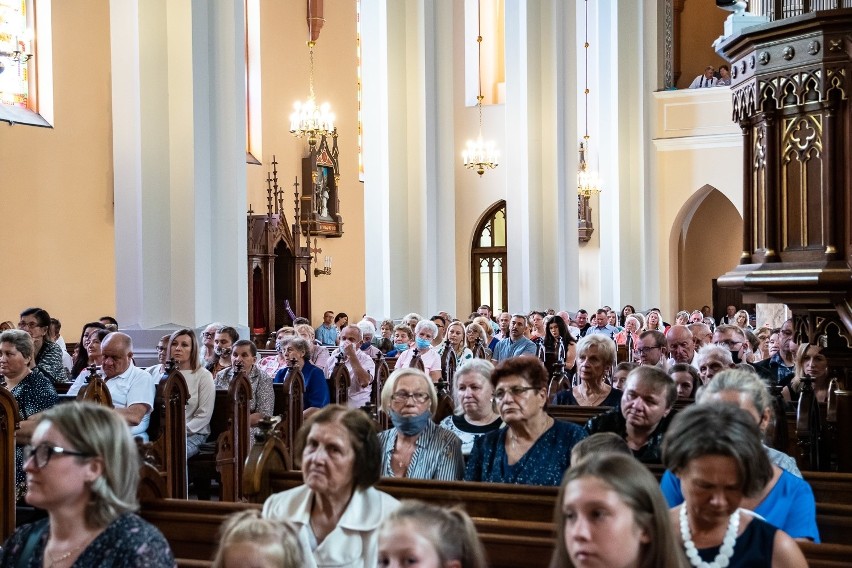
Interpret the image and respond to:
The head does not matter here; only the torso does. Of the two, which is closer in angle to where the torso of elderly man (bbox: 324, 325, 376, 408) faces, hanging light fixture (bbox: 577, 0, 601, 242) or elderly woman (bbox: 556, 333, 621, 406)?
the elderly woman

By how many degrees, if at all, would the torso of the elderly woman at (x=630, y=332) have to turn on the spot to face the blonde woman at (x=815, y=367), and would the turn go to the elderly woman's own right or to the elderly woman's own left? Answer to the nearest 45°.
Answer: approximately 45° to the elderly woman's own left

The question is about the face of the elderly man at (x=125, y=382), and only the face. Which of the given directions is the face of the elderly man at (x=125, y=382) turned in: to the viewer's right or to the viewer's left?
to the viewer's left

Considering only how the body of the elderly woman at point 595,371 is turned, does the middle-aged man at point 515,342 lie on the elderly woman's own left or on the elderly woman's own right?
on the elderly woman's own right
